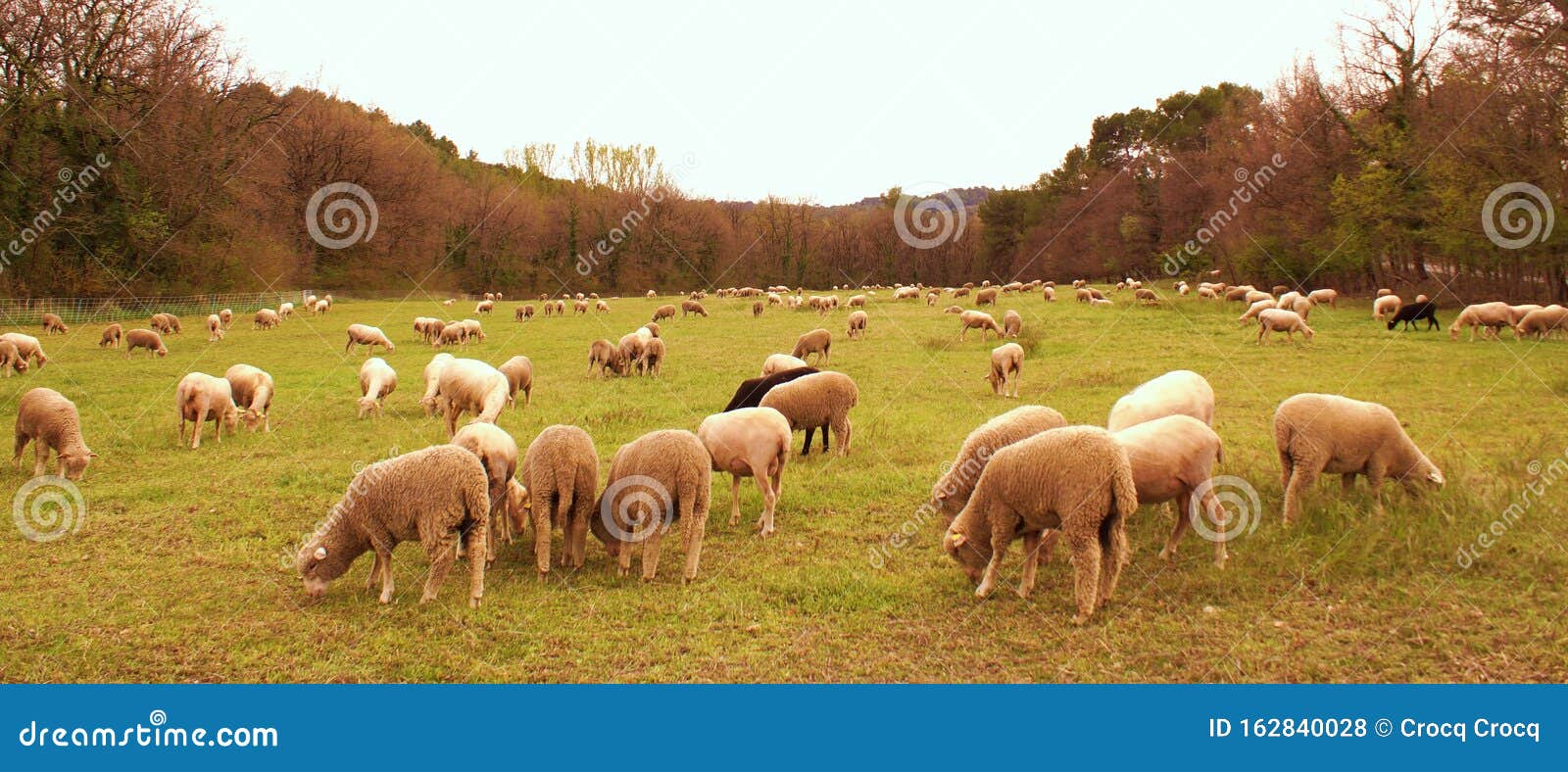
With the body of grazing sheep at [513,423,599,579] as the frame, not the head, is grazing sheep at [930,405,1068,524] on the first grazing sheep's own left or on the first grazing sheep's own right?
on the first grazing sheep's own right

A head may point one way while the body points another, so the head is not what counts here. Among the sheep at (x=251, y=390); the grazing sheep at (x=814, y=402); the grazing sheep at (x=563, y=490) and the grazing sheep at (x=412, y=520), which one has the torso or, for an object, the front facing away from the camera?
the grazing sheep at (x=563, y=490)

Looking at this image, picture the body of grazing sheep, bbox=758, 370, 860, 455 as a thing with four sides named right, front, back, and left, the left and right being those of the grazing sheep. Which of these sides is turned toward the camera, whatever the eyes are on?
left

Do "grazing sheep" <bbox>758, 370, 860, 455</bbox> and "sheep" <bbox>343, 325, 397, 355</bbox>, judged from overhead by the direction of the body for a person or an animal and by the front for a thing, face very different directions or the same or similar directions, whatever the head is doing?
very different directions

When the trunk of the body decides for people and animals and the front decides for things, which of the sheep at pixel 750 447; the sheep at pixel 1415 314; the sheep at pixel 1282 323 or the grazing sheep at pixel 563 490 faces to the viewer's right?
the sheep at pixel 1282 323

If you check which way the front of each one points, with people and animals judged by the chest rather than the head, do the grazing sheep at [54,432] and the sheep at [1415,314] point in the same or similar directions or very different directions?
very different directions

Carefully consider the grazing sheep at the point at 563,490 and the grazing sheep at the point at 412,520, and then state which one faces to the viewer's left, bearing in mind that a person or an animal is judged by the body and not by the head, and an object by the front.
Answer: the grazing sheep at the point at 412,520

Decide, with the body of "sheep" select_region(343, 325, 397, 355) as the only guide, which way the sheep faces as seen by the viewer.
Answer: to the viewer's right

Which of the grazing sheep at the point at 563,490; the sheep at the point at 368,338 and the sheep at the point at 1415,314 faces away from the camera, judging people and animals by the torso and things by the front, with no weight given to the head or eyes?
the grazing sheep

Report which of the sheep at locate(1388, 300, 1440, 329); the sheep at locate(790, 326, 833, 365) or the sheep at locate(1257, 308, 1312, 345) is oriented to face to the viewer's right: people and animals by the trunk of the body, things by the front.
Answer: the sheep at locate(1257, 308, 1312, 345)

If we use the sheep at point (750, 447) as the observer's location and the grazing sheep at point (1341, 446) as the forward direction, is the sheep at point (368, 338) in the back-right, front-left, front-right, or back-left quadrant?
back-left

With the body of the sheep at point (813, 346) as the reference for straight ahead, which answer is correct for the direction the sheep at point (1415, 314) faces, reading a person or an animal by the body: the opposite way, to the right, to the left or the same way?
the same way

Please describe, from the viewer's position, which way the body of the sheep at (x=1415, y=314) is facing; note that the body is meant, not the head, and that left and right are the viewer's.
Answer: facing to the left of the viewer

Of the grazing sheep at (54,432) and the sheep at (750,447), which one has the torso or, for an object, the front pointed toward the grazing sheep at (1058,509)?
the grazing sheep at (54,432)
